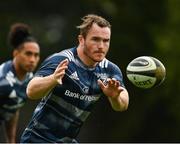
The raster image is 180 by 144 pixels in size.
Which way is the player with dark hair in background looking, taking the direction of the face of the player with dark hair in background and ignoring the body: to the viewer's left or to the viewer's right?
to the viewer's right

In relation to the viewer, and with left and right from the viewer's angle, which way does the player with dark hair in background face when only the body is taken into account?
facing the viewer and to the right of the viewer
